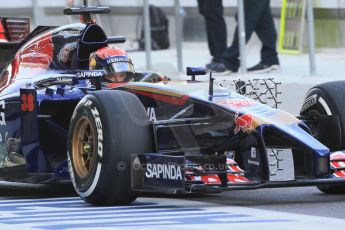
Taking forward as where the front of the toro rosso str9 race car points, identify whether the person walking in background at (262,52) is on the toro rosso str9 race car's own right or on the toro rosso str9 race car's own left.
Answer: on the toro rosso str9 race car's own left

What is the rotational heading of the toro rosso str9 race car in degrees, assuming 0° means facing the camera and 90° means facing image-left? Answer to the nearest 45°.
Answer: approximately 315°
